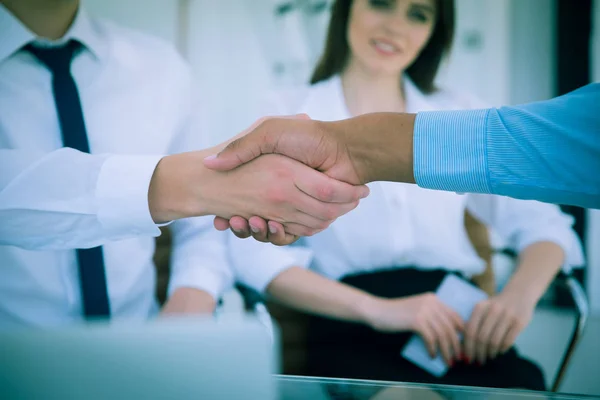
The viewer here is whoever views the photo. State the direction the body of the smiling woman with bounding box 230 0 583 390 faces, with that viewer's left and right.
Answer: facing the viewer

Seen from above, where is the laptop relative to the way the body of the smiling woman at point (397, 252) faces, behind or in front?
in front
